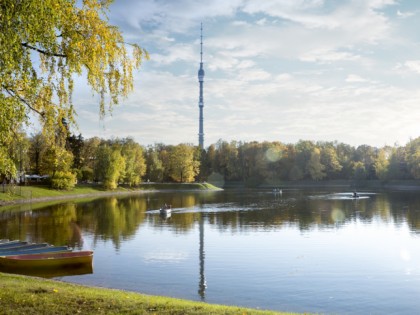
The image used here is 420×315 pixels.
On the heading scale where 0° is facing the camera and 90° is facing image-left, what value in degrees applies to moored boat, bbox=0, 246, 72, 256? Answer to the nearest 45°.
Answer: approximately 270°

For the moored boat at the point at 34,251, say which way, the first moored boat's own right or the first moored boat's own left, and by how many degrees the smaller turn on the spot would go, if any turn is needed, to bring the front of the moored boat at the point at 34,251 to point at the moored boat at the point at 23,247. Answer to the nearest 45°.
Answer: approximately 135° to the first moored boat's own left
